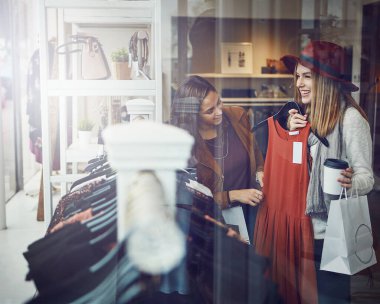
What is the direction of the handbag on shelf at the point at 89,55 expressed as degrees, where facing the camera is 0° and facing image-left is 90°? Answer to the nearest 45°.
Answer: approximately 0°

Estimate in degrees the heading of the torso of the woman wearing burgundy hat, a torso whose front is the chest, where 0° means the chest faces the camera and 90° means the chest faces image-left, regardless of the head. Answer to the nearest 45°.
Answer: approximately 45°

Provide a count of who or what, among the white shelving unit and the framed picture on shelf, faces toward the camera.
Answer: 2

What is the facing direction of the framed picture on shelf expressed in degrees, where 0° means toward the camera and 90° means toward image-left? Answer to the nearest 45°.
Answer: approximately 0°

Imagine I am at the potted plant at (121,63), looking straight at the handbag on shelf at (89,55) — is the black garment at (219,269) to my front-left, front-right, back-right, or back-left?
back-left

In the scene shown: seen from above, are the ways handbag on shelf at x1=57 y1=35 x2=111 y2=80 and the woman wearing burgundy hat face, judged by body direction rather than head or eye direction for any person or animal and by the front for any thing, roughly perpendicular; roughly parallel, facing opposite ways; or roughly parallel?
roughly perpendicular

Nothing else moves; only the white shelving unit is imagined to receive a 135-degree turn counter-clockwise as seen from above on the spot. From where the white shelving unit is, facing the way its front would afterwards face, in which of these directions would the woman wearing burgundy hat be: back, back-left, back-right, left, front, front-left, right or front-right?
front-right

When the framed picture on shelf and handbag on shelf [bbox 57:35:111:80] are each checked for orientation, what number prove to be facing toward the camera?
2

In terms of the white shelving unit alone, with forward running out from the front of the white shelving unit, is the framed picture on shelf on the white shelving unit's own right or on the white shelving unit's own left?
on the white shelving unit's own left
